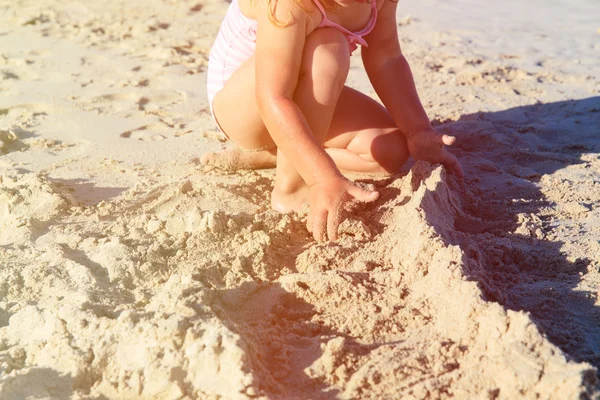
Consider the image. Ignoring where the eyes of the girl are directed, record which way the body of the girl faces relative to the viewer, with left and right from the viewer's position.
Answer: facing the viewer and to the right of the viewer

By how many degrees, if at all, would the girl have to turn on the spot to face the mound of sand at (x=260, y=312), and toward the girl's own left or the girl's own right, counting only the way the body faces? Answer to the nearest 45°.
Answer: approximately 45° to the girl's own right
